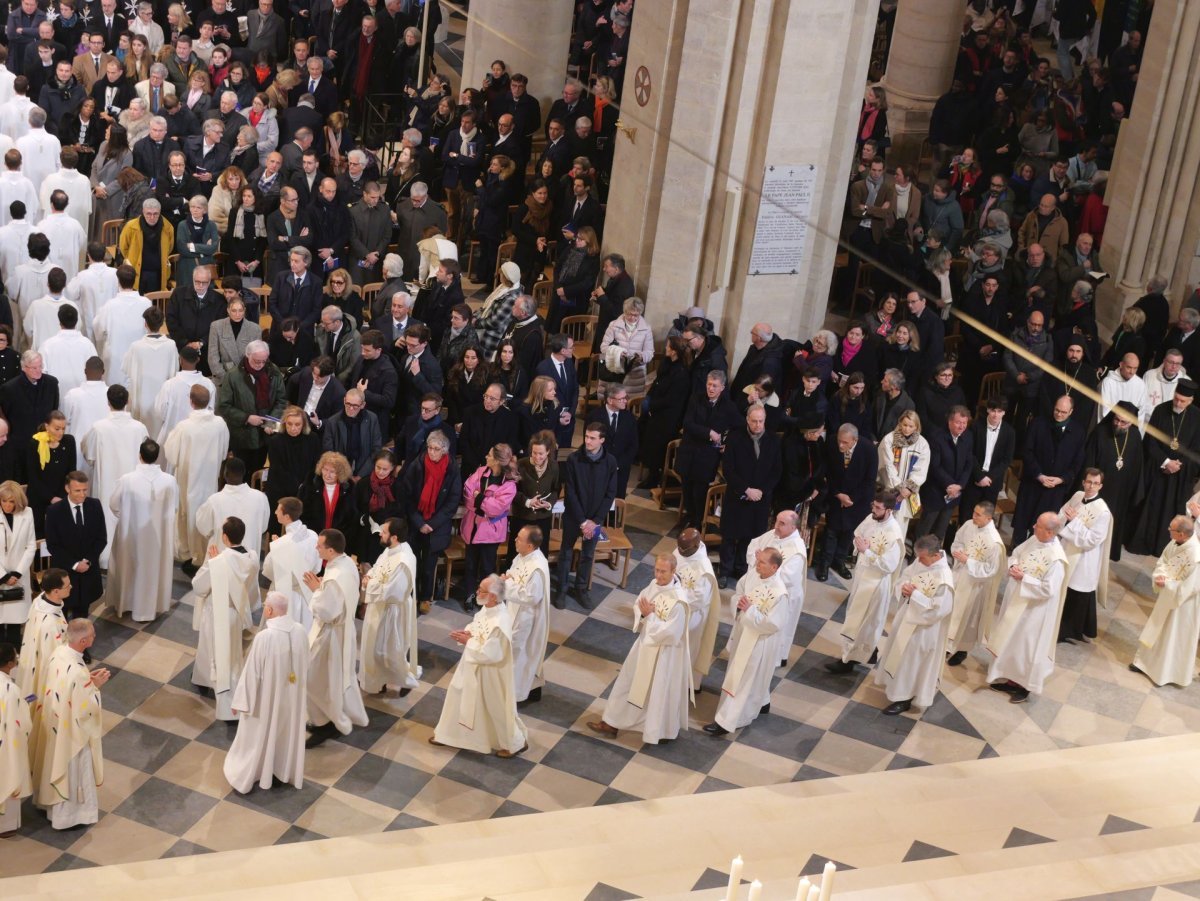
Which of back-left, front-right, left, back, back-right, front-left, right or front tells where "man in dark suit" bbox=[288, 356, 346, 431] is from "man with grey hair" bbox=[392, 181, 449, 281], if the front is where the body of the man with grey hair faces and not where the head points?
front

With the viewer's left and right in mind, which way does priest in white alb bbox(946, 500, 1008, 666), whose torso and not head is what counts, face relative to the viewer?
facing the viewer and to the left of the viewer

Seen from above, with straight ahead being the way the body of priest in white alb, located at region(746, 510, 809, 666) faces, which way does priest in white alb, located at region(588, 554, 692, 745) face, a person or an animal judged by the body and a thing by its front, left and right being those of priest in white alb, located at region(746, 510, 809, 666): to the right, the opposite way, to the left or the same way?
the same way

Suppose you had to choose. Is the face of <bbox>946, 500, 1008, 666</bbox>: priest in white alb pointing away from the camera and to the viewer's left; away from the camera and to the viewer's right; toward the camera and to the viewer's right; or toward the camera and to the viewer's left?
toward the camera and to the viewer's left

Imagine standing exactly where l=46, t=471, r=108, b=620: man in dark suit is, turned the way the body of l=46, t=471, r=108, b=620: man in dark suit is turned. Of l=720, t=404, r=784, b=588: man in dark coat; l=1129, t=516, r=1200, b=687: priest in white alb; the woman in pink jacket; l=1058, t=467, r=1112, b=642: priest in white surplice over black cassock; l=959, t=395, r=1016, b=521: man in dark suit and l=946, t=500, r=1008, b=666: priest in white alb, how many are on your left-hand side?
6

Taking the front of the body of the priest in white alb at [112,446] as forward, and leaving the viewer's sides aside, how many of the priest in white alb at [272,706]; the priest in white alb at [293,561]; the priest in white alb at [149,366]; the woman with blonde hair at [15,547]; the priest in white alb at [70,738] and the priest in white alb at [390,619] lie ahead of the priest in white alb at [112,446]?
1

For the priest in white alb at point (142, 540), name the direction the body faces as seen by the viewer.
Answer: away from the camera

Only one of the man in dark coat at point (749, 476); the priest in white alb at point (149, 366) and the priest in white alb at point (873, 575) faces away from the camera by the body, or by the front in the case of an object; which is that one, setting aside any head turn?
the priest in white alb at point (149, 366)

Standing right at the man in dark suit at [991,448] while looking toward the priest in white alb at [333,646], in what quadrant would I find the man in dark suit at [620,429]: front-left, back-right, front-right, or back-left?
front-right

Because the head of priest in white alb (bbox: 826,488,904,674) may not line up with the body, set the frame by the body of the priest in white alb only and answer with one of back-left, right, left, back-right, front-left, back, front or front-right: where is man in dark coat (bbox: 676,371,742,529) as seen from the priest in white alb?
right

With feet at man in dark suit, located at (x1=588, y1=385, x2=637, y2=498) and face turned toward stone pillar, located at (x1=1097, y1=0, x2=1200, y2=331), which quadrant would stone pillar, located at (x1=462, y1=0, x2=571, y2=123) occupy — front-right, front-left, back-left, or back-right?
front-left

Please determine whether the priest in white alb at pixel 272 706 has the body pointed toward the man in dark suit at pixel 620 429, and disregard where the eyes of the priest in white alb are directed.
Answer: no

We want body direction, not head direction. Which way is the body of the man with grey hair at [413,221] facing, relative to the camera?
toward the camera

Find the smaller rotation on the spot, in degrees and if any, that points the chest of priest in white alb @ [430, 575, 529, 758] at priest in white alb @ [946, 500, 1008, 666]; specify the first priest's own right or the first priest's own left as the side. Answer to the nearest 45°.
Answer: approximately 135° to the first priest's own right

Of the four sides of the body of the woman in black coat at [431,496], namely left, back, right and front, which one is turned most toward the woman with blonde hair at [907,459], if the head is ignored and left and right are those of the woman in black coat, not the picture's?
left

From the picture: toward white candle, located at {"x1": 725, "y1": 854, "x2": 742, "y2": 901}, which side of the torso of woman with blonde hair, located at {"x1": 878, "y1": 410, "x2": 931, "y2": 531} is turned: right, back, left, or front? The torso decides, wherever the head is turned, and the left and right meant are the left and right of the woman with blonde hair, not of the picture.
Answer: front

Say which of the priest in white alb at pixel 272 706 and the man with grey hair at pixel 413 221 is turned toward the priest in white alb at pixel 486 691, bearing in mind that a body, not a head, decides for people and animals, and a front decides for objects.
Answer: the man with grey hair

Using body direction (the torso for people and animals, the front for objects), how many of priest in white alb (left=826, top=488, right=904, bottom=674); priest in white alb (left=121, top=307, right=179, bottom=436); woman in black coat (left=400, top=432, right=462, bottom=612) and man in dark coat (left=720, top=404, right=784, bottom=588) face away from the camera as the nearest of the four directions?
1

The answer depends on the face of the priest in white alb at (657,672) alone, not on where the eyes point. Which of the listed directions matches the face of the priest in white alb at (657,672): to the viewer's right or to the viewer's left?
to the viewer's left

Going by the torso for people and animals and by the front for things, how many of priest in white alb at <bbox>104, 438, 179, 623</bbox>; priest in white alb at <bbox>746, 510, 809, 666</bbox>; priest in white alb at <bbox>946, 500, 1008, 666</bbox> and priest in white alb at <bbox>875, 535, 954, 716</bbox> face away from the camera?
1

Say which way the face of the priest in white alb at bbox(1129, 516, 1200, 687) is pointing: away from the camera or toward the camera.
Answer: toward the camera

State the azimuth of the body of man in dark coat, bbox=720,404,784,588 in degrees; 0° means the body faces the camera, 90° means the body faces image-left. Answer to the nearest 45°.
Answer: approximately 0°
